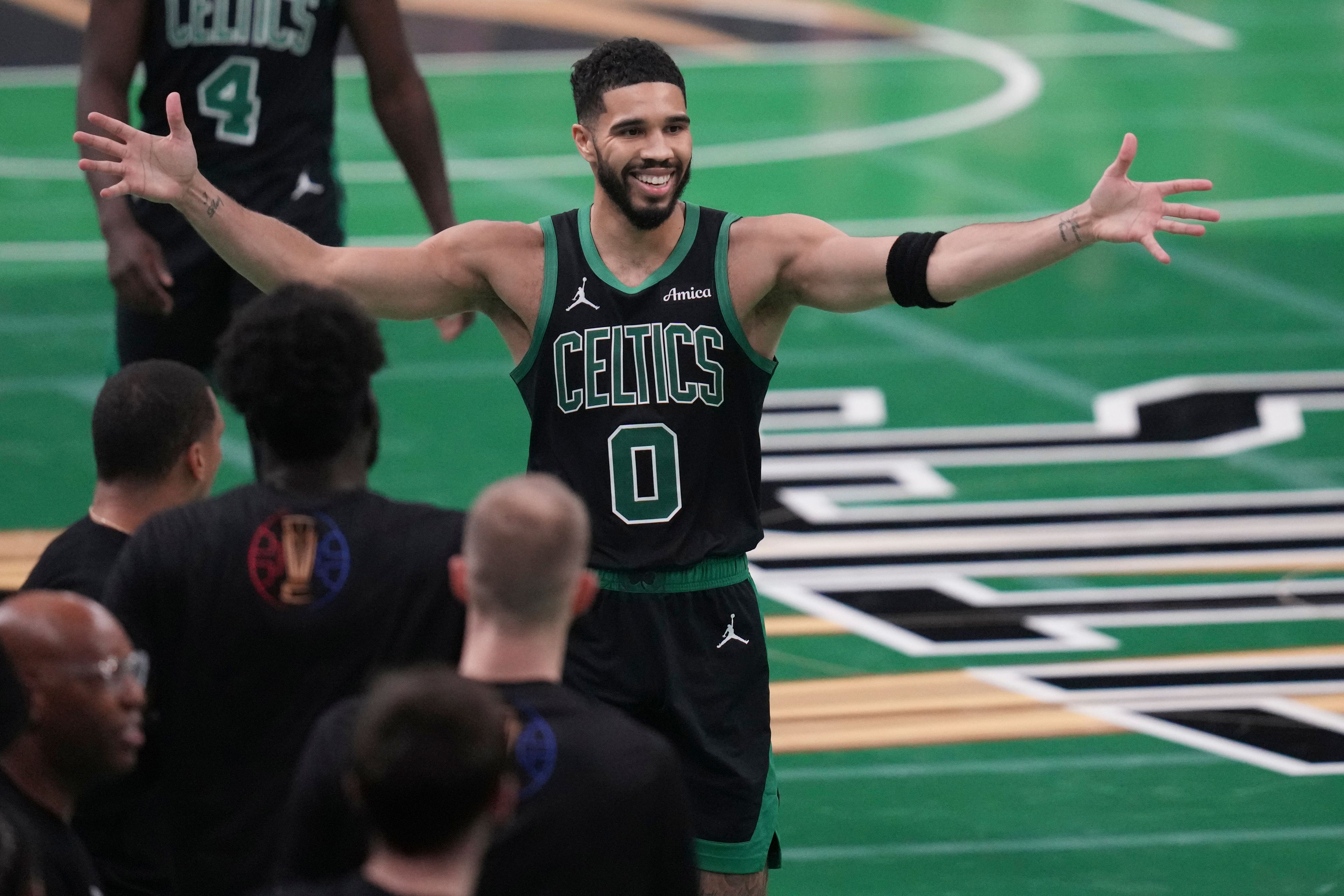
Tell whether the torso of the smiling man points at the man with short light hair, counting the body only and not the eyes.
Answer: yes

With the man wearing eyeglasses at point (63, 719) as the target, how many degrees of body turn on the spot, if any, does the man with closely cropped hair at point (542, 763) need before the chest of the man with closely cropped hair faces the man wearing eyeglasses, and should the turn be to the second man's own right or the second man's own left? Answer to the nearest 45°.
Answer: approximately 90° to the second man's own left

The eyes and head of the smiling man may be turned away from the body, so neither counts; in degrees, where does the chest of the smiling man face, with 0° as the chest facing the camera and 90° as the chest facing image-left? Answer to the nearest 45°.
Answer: approximately 0°

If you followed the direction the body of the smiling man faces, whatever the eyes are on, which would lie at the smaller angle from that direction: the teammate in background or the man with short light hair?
the man with short light hair

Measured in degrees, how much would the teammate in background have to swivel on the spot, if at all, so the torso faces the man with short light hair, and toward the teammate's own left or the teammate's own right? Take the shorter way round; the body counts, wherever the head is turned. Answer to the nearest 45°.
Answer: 0° — they already face them

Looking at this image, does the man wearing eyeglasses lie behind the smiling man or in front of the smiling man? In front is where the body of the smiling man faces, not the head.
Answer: in front

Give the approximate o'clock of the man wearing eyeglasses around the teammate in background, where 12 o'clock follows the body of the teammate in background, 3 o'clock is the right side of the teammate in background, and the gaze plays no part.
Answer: The man wearing eyeglasses is roughly at 12 o'clock from the teammate in background.

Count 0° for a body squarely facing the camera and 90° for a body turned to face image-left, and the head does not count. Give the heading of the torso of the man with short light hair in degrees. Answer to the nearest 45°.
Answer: approximately 180°

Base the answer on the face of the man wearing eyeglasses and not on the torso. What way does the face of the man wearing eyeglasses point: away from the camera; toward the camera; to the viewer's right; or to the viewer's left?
to the viewer's right

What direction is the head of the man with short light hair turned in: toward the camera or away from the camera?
away from the camera

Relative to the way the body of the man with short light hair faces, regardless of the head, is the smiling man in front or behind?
in front

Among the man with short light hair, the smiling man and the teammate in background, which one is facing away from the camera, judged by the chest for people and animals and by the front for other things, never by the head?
the man with short light hair
